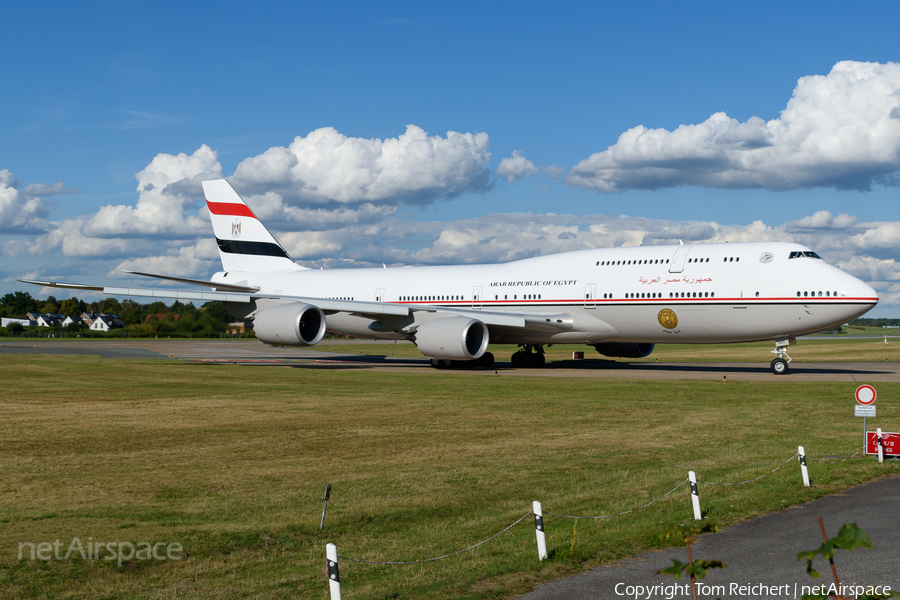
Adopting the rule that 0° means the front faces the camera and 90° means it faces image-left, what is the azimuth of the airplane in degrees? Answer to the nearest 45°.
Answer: approximately 315°

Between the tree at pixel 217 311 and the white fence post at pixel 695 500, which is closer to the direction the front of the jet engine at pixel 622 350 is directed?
the white fence post

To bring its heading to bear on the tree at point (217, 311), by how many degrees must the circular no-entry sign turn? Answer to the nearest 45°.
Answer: approximately 135° to its right

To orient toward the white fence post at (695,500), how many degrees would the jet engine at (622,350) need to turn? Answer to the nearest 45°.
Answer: approximately 45° to its right

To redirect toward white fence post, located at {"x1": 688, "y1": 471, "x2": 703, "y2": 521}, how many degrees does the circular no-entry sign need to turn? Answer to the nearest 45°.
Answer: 0° — it already faces it

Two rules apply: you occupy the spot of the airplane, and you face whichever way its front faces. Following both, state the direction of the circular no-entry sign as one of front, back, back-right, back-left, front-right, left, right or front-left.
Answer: front-right

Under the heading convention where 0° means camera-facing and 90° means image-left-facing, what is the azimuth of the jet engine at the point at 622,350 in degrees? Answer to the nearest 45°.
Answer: approximately 315°
